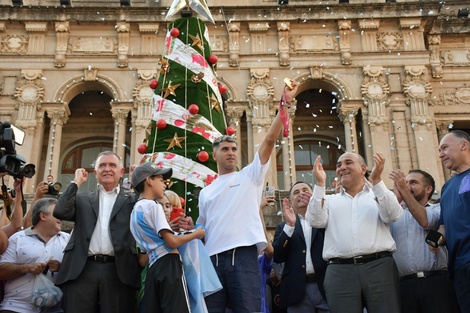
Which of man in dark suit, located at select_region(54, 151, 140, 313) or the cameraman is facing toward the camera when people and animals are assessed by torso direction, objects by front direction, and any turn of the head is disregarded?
the man in dark suit

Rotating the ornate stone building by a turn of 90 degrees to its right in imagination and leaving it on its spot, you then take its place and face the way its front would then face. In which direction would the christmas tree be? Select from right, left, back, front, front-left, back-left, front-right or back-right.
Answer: left

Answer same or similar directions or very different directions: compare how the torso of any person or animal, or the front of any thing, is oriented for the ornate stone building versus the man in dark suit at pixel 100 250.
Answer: same or similar directions

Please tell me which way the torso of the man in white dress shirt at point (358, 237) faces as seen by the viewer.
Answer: toward the camera

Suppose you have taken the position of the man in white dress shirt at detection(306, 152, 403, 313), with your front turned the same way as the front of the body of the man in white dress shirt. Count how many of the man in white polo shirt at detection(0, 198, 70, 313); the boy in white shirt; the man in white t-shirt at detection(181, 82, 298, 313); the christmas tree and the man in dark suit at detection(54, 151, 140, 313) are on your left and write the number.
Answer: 0

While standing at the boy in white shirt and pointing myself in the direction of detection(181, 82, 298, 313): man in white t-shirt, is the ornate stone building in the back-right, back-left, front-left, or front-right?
front-left

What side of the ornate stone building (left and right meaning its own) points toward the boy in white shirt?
front

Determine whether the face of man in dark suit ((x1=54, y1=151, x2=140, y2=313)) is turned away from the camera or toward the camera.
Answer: toward the camera

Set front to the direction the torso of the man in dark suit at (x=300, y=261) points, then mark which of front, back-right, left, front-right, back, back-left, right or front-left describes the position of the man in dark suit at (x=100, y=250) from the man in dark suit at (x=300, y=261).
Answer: right

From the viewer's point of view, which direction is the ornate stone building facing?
toward the camera

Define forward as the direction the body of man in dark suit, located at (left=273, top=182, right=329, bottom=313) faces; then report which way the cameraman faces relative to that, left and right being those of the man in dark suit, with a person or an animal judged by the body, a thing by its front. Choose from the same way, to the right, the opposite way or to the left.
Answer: to the left

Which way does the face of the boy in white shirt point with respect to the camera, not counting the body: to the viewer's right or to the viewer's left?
to the viewer's right

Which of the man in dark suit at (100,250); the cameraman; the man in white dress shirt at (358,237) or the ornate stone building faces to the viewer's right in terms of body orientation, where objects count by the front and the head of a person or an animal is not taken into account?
the cameraman

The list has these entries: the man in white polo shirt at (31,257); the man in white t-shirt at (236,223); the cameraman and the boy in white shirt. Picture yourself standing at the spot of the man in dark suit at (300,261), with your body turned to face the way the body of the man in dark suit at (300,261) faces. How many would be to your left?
0

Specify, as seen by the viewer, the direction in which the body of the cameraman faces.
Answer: to the viewer's right

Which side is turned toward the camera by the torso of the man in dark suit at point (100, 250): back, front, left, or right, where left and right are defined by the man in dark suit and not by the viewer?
front

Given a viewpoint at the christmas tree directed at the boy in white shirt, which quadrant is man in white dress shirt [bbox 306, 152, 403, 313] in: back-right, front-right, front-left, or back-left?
front-left
